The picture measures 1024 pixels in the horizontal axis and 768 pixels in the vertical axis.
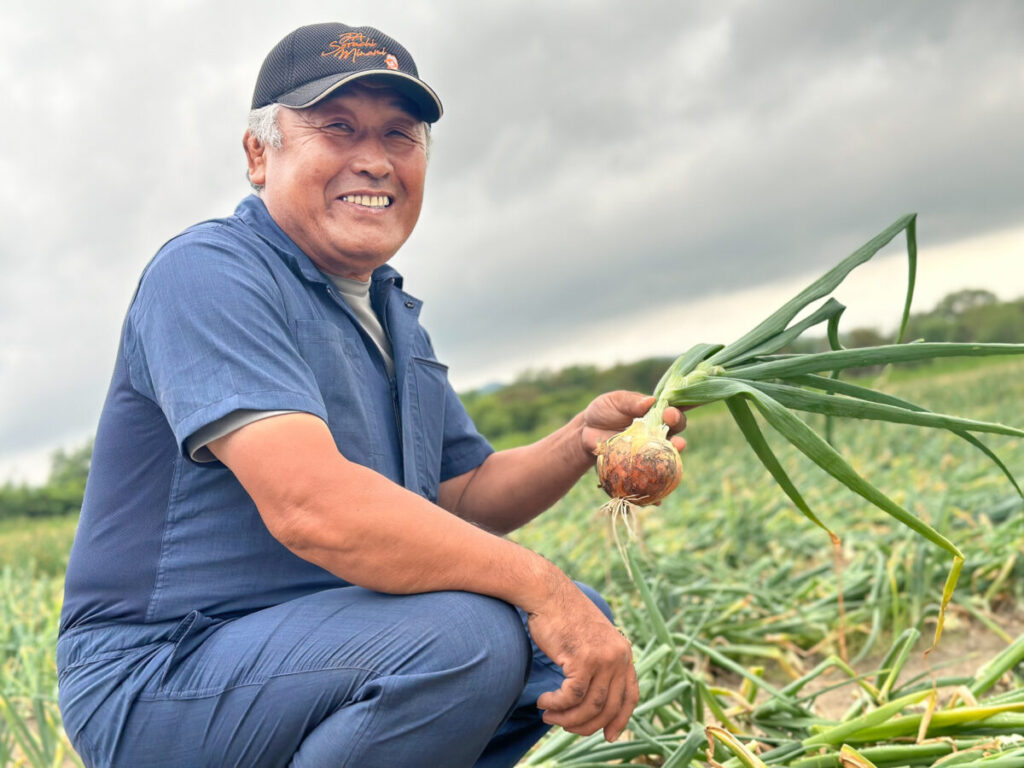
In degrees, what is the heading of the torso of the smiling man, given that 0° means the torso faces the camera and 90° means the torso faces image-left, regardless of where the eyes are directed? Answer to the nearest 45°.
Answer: approximately 315°
